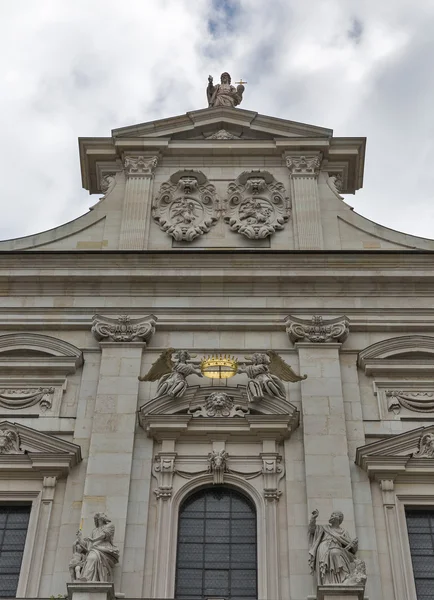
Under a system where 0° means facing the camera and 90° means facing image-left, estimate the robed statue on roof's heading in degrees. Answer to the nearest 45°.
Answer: approximately 0°

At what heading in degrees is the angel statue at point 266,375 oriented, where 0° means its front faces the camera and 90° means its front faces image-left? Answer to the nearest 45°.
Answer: approximately 45°

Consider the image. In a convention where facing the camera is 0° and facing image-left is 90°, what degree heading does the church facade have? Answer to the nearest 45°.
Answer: approximately 0°

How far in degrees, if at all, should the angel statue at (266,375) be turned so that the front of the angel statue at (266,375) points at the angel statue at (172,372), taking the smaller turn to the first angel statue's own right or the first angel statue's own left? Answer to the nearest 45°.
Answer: approximately 45° to the first angel statue's own right
